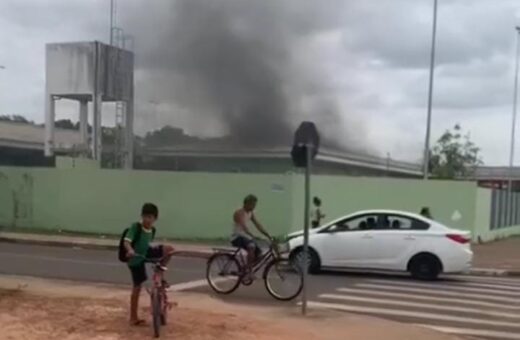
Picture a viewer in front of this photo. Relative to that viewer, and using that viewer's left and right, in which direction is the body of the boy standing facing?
facing the viewer and to the right of the viewer

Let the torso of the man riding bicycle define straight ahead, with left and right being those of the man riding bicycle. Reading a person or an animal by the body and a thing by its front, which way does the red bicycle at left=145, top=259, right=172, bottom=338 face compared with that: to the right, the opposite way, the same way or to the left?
to the right

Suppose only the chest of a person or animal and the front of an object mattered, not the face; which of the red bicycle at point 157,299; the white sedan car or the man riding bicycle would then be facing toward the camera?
the red bicycle

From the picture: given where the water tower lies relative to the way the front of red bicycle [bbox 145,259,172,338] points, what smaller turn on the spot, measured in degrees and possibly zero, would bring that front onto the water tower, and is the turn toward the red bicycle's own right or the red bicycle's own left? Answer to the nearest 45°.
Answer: approximately 180°

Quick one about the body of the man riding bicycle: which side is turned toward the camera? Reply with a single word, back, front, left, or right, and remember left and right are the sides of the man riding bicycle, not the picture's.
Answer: right

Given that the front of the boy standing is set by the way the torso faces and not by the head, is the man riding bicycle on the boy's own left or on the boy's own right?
on the boy's own left

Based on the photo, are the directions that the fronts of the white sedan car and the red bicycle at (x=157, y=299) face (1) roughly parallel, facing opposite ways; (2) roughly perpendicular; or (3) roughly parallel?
roughly perpendicular

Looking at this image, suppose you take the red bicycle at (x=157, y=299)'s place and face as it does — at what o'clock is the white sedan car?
The white sedan car is roughly at 7 o'clock from the red bicycle.

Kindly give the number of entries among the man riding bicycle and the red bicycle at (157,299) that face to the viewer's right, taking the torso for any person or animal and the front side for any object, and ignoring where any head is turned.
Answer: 1

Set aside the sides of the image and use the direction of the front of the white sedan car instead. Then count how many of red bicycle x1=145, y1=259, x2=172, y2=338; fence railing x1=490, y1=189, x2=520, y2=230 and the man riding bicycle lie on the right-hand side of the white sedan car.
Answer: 1

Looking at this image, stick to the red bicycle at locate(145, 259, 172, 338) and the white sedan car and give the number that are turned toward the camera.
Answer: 1

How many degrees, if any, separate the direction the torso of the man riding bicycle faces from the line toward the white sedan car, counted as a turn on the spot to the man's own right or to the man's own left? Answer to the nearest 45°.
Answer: approximately 45° to the man's own left

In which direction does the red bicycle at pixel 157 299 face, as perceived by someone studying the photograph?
facing the viewer

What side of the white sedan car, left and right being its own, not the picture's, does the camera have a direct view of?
left

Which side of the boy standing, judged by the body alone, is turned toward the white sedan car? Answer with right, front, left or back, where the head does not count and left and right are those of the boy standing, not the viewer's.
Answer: left

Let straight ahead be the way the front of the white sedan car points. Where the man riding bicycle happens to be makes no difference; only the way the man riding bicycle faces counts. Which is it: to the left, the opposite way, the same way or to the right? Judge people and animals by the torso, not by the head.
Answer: the opposite way

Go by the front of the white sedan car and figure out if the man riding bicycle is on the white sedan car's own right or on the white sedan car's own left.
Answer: on the white sedan car's own left
